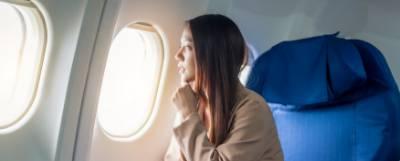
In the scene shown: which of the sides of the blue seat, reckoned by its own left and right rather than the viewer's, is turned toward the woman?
front

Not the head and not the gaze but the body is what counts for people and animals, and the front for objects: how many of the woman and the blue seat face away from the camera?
0

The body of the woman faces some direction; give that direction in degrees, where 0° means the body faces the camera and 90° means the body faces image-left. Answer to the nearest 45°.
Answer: approximately 90°

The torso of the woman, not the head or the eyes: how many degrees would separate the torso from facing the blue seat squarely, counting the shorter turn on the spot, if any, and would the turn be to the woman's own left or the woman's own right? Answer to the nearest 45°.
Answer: approximately 135° to the woman's own right

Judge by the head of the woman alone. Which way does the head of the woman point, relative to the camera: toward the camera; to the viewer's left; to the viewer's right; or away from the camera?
to the viewer's left
